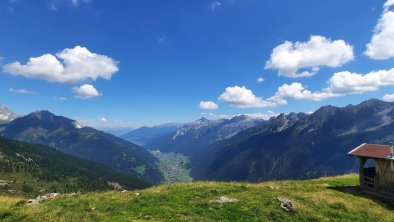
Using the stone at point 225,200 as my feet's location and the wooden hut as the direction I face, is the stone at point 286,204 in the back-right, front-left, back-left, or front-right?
front-right

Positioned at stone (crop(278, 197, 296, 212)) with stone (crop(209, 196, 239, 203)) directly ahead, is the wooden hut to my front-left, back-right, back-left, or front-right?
back-right

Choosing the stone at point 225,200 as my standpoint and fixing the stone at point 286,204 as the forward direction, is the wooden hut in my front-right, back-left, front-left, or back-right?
front-left

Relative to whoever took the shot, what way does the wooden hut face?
facing the viewer and to the left of the viewer

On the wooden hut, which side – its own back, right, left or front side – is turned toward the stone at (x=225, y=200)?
front

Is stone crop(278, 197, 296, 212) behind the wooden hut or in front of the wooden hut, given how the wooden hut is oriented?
in front
